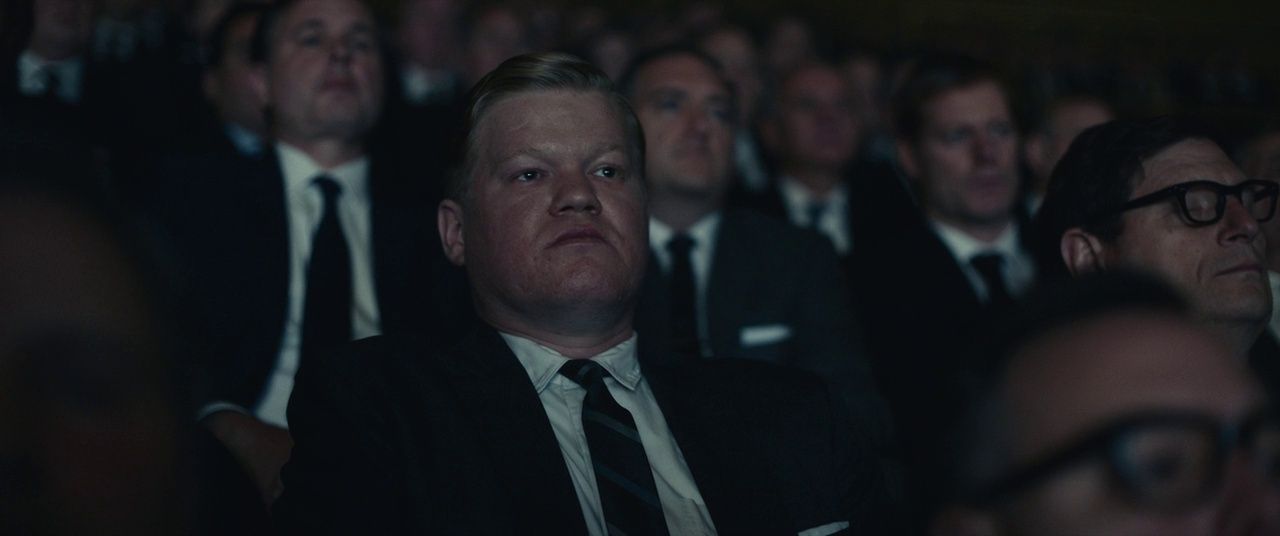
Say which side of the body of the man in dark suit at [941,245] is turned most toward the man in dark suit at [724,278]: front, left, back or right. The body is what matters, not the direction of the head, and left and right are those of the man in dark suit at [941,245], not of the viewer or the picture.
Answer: right

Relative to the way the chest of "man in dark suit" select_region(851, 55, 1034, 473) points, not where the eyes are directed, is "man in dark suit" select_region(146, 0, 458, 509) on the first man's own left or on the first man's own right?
on the first man's own right

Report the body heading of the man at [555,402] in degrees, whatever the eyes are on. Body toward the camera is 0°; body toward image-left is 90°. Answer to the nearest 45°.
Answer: approximately 315°

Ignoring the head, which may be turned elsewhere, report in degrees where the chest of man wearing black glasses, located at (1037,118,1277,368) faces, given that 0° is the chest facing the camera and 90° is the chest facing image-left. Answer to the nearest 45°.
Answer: approximately 315°

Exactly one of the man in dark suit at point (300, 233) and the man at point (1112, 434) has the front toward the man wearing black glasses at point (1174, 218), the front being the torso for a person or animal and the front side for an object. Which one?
the man in dark suit

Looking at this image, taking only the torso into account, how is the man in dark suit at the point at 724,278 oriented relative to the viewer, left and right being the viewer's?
facing the viewer

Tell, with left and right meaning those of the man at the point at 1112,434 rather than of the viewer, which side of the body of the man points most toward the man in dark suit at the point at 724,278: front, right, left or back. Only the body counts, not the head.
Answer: back

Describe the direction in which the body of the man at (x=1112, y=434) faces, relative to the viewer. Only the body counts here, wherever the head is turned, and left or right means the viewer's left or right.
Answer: facing the viewer and to the right of the viewer

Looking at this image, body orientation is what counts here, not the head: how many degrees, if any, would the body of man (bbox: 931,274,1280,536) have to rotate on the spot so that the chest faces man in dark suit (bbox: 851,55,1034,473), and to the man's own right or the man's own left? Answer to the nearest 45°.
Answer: approximately 135° to the man's own left
